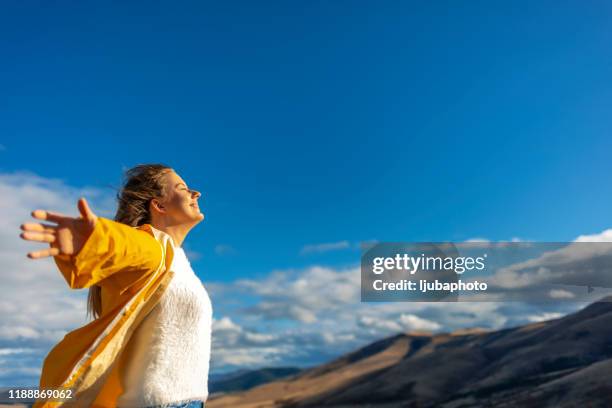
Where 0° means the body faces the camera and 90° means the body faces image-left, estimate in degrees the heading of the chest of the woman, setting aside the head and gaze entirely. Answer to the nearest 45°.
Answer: approximately 270°

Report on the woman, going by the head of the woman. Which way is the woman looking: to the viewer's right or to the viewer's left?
to the viewer's right
